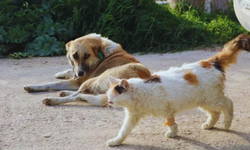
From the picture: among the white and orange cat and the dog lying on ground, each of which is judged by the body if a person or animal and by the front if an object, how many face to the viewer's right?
0

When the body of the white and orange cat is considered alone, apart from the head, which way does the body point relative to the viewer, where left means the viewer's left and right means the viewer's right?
facing to the left of the viewer

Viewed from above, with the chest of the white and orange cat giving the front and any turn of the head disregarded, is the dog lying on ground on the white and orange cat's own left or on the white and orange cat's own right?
on the white and orange cat's own right

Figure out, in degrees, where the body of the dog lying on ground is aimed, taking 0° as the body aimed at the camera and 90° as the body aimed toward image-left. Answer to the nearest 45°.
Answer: approximately 45°
